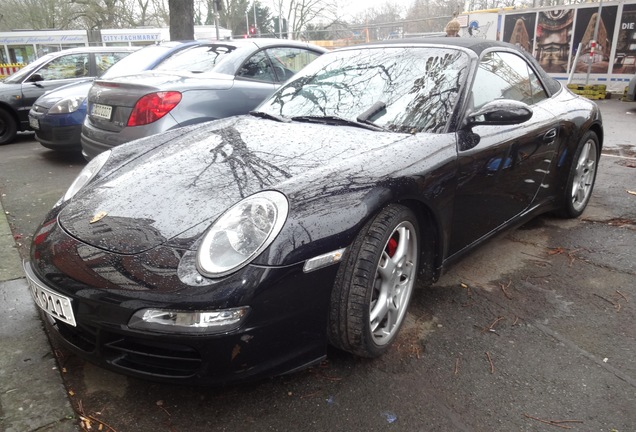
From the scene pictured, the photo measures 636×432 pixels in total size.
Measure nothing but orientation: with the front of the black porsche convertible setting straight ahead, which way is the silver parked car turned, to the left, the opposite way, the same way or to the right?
the opposite way

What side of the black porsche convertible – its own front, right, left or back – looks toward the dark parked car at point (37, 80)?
right

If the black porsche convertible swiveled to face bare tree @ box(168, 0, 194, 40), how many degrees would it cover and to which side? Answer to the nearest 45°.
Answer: approximately 135° to its right

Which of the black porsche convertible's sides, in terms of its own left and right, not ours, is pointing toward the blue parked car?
right

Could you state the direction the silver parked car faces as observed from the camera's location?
facing away from the viewer and to the right of the viewer

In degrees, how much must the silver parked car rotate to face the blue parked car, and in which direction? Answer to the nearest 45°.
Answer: approximately 90° to its left

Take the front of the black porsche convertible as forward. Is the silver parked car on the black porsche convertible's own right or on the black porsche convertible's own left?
on the black porsche convertible's own right

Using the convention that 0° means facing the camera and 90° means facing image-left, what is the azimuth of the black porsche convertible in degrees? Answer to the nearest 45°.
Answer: approximately 45°

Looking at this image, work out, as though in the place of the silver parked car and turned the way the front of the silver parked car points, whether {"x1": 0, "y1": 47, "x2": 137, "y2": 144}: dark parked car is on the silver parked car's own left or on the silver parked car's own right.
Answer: on the silver parked car's own left

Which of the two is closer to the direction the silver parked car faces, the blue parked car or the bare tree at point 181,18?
the bare tree
